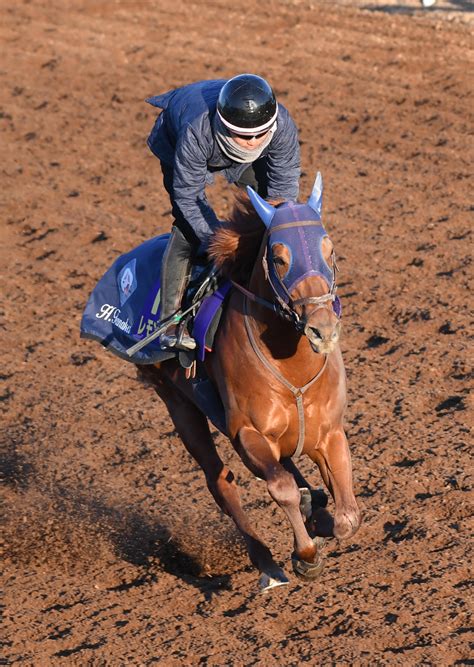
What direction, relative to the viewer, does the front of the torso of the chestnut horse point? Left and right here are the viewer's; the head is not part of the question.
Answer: facing the viewer and to the right of the viewer
